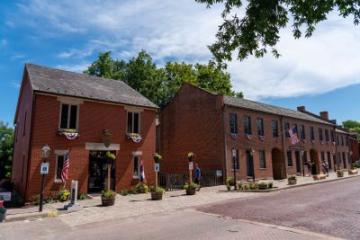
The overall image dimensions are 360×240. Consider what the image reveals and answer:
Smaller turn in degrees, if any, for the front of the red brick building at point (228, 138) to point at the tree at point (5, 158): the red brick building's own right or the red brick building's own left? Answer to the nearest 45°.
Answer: approximately 135° to the red brick building's own right

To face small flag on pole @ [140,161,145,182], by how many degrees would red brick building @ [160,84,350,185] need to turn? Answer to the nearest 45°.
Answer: approximately 90° to its right

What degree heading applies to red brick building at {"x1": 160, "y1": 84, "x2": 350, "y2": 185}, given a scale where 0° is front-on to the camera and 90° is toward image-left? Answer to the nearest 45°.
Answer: approximately 315°

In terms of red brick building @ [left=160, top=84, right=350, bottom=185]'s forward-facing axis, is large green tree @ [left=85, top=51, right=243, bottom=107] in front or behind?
behind

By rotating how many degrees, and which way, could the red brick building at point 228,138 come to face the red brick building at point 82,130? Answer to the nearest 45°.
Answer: approximately 90° to its right

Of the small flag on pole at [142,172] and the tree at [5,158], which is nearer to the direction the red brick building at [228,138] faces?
the small flag on pole

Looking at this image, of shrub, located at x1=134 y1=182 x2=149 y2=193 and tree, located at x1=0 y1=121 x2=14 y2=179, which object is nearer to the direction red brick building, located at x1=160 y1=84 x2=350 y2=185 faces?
the shrub

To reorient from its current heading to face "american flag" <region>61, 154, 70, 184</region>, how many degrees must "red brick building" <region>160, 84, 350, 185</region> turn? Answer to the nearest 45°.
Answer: approximately 90° to its right

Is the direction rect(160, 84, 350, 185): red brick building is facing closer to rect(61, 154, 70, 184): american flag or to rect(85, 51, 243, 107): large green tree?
the american flag

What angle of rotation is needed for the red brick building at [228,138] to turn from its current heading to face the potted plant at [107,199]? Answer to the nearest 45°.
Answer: approximately 45° to its right

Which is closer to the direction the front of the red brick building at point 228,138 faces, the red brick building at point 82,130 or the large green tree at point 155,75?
the red brick building
